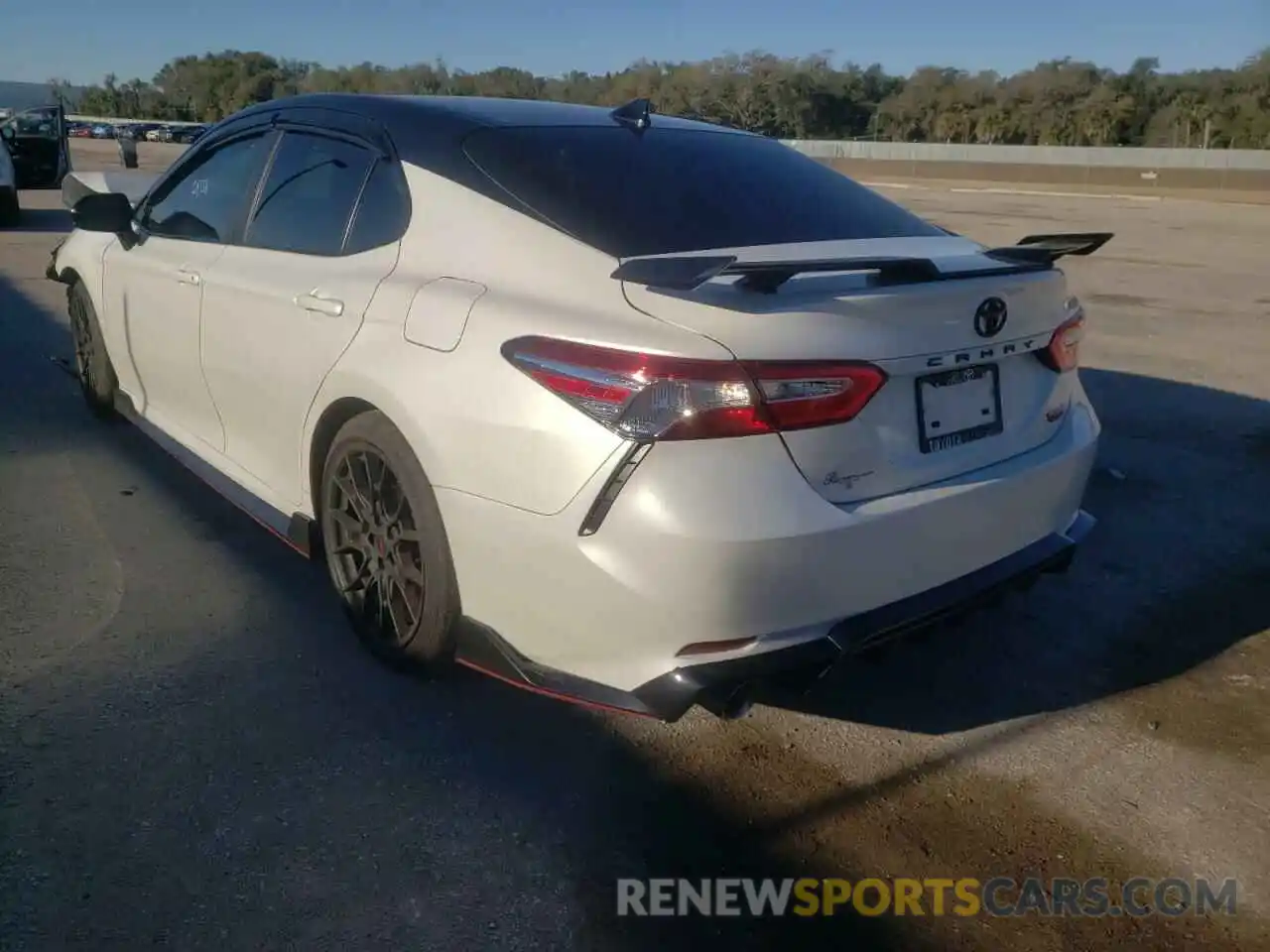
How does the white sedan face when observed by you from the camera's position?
facing away from the viewer and to the left of the viewer

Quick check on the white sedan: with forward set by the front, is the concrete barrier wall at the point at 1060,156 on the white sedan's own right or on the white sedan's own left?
on the white sedan's own right

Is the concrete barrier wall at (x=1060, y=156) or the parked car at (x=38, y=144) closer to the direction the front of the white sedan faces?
the parked car
